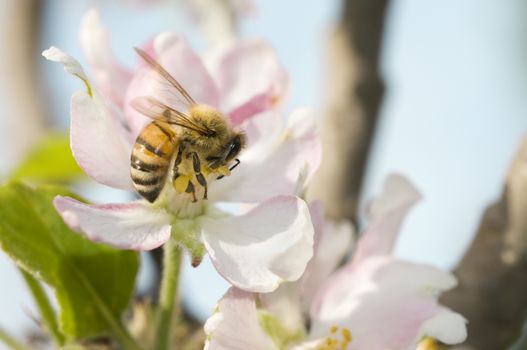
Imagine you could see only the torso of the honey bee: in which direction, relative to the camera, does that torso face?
to the viewer's right

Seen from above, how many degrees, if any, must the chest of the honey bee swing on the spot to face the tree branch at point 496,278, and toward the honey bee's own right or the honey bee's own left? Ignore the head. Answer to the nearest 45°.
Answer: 0° — it already faces it

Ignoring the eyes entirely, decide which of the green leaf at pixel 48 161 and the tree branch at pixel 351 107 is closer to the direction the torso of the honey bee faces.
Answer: the tree branch

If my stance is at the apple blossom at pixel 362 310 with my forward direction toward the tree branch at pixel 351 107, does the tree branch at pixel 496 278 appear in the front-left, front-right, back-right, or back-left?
front-right

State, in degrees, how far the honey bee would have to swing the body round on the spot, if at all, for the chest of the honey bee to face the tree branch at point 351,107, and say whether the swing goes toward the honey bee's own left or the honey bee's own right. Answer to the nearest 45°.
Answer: approximately 45° to the honey bee's own left

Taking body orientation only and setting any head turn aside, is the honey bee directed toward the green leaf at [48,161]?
no
